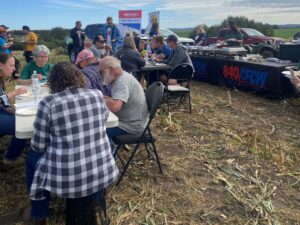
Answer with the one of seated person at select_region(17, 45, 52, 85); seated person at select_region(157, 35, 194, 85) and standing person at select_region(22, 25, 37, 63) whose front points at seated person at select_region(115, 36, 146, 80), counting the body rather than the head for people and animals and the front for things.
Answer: seated person at select_region(157, 35, 194, 85)

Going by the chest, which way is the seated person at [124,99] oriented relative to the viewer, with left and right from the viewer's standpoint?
facing to the left of the viewer

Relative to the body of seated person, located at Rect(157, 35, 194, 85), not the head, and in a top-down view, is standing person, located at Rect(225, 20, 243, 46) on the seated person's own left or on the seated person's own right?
on the seated person's own right

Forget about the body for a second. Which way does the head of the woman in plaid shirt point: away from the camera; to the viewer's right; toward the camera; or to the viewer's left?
away from the camera

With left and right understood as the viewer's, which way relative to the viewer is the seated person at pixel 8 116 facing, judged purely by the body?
facing to the right of the viewer

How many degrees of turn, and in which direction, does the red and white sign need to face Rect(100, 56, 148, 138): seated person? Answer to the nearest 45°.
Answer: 0° — it already faces them

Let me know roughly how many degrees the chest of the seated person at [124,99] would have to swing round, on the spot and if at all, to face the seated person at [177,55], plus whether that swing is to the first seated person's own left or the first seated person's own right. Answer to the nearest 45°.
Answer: approximately 90° to the first seated person's own right

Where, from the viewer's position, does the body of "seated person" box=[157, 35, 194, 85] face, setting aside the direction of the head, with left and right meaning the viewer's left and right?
facing to the left of the viewer

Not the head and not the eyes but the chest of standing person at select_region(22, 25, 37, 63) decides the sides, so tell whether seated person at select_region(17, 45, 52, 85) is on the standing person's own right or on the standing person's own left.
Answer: on the standing person's own left

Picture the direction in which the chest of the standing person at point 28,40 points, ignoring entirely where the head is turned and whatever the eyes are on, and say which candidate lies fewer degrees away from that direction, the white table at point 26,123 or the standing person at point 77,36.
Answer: the white table
